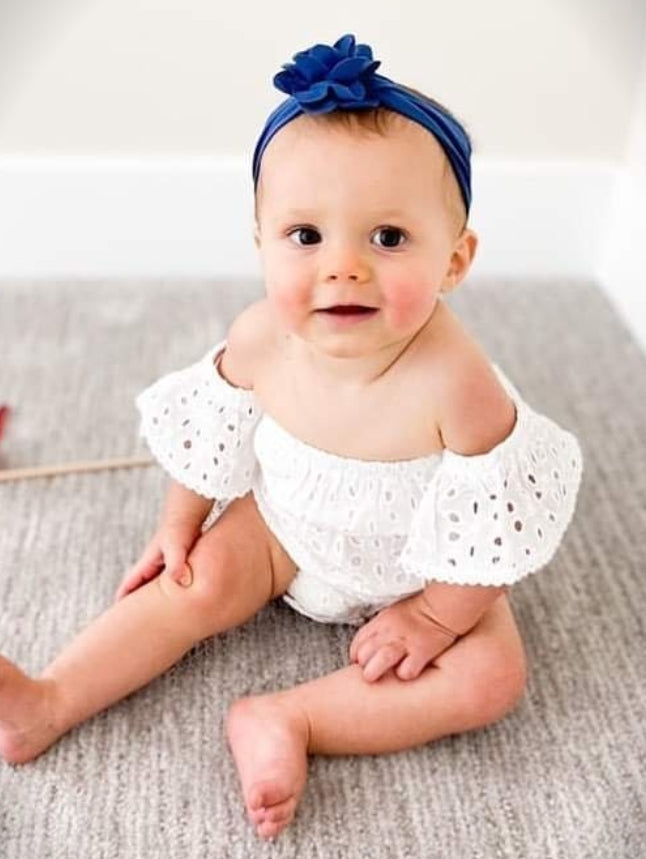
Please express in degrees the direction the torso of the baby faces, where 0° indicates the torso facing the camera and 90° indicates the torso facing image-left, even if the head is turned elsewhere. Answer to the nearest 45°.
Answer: approximately 45°
